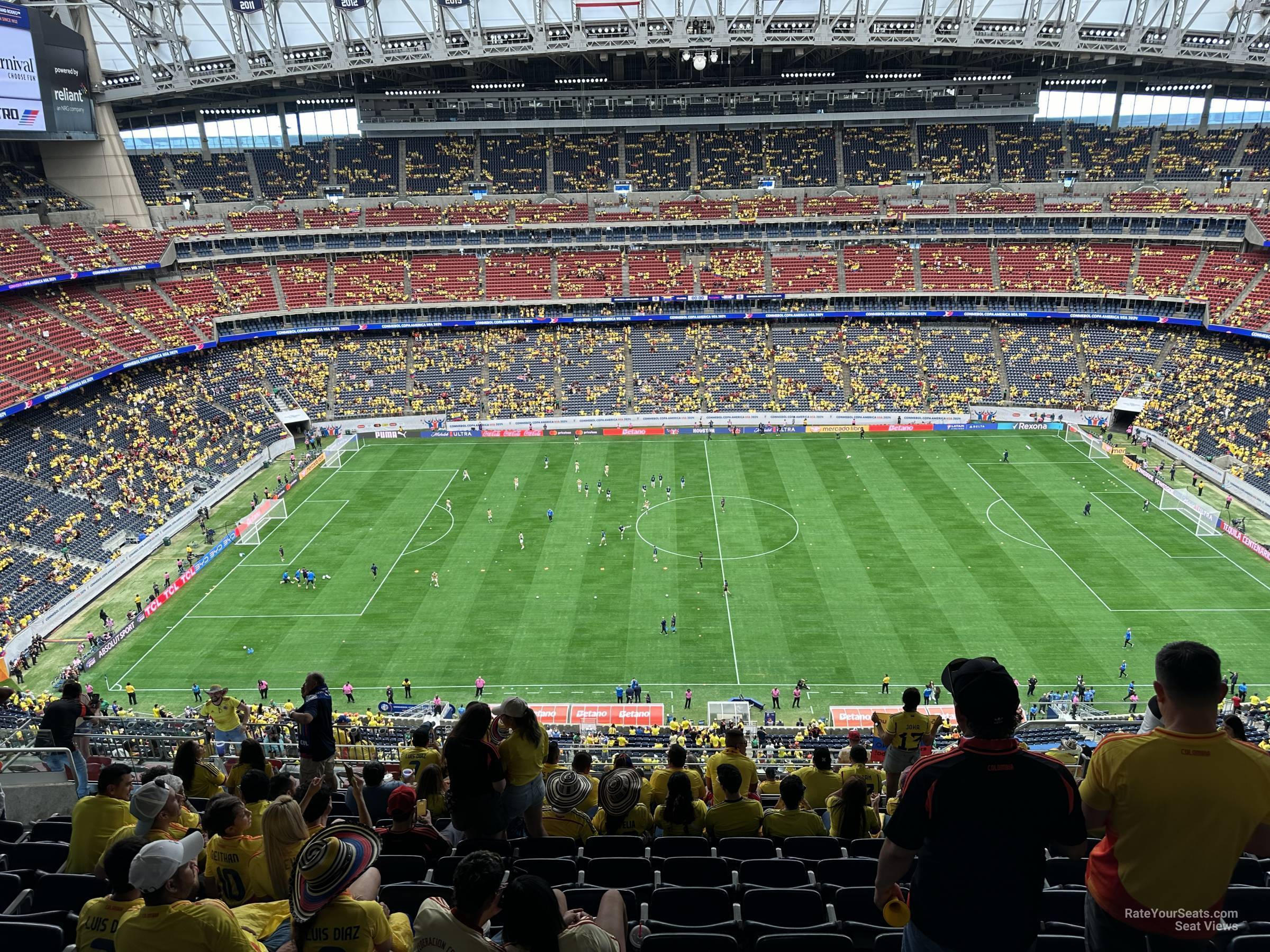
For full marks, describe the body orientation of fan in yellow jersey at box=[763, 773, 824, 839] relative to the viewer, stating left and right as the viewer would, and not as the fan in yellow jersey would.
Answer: facing away from the viewer

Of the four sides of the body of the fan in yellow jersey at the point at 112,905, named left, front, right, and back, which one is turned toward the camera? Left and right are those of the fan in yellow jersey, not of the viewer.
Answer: back

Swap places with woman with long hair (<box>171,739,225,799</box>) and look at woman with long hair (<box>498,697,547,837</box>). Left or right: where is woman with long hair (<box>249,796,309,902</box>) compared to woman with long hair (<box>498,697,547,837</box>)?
right

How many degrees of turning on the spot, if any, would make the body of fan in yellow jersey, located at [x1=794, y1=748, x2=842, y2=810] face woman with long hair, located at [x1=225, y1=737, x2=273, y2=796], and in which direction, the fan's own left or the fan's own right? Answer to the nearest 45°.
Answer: approximately 90° to the fan's own left

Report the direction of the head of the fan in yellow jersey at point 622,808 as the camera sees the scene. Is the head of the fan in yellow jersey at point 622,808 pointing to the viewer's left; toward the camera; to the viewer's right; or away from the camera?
away from the camera

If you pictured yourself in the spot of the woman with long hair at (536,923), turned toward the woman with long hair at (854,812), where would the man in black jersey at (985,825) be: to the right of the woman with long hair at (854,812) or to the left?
right

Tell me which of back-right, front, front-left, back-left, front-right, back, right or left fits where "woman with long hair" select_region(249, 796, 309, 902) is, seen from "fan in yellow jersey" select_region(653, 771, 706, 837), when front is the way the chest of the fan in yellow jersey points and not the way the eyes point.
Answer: back-left

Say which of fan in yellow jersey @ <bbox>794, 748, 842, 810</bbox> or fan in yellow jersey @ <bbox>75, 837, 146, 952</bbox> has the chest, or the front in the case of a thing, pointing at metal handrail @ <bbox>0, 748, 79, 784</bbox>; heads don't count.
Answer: fan in yellow jersey @ <bbox>75, 837, 146, 952</bbox>

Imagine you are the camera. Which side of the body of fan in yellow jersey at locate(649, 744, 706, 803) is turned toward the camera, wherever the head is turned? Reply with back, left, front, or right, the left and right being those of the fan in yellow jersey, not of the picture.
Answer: back

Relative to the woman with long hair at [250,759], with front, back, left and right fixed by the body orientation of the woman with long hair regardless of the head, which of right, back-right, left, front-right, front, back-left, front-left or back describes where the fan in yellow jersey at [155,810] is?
back

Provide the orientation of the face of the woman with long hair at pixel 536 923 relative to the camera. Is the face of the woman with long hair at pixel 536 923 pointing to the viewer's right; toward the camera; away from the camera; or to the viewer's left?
away from the camera

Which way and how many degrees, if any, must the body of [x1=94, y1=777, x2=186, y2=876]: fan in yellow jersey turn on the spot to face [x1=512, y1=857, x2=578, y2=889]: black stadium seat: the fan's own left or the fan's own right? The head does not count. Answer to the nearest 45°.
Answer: approximately 45° to the fan's own right

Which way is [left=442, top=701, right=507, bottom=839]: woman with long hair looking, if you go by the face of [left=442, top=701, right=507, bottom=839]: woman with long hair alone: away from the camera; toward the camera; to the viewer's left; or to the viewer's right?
away from the camera
